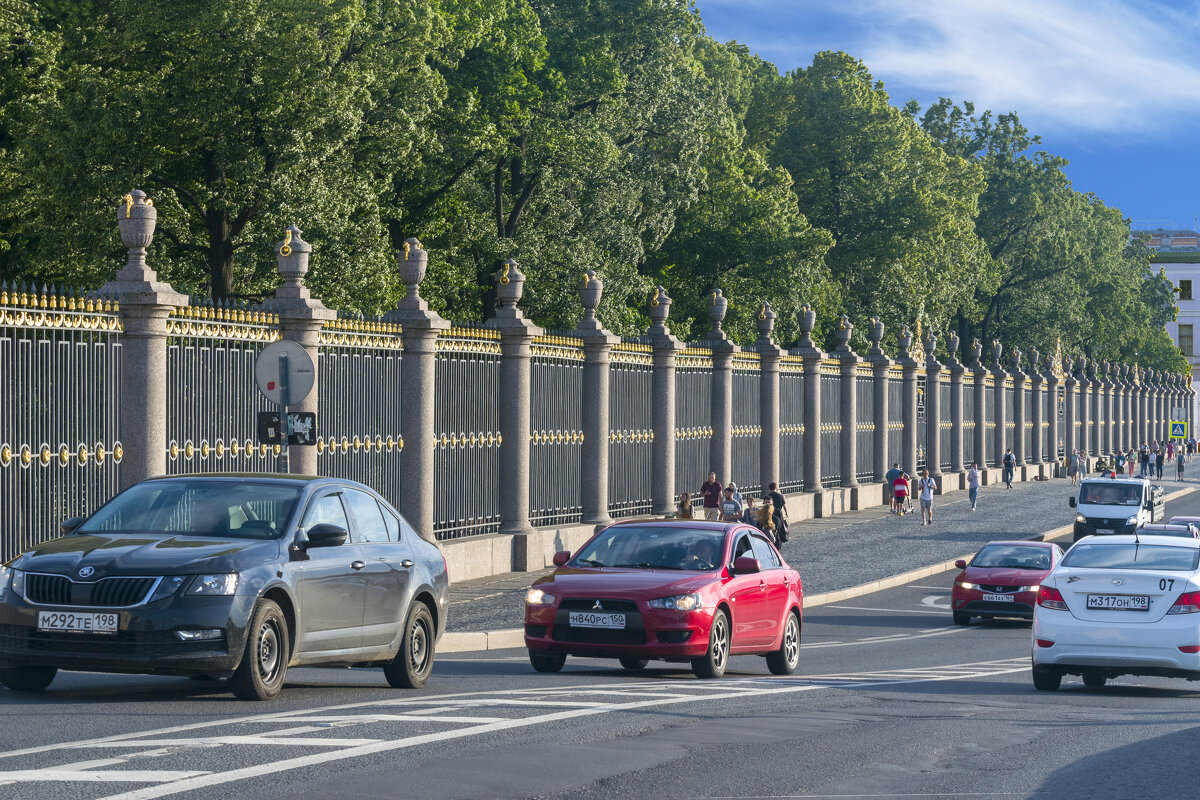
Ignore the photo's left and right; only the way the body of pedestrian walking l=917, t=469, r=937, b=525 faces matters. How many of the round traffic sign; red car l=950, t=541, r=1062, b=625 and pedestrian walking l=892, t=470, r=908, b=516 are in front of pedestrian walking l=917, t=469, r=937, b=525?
2

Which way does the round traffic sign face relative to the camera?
away from the camera

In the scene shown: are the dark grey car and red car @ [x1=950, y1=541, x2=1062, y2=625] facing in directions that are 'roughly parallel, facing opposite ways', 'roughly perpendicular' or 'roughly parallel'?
roughly parallel

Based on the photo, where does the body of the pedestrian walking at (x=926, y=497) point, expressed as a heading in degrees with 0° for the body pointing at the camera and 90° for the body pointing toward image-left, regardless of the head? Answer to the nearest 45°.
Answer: approximately 0°

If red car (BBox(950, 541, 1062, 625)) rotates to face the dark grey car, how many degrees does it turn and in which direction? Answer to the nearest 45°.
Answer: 0° — it already faces it

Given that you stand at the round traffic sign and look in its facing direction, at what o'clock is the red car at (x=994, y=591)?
The red car is roughly at 2 o'clock from the round traffic sign.

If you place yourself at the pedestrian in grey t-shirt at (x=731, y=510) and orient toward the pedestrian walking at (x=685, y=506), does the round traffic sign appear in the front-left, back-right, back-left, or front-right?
front-left

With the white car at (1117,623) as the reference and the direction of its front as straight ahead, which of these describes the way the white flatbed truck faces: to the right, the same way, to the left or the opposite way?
the opposite way

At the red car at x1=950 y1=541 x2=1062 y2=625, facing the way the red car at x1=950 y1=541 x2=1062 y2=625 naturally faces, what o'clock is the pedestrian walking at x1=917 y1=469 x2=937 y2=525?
The pedestrian walking is roughly at 6 o'clock from the red car.

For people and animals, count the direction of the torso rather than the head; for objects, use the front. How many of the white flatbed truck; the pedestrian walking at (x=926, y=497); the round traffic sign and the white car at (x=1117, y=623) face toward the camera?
2

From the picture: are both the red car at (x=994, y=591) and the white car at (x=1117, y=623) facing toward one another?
yes

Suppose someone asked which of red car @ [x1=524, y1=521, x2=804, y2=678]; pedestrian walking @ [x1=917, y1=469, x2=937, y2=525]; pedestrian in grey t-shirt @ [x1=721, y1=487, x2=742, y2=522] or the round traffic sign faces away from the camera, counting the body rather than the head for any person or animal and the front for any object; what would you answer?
the round traffic sign

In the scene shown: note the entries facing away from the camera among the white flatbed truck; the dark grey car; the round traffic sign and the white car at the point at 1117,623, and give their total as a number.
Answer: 2

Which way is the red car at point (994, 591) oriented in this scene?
toward the camera

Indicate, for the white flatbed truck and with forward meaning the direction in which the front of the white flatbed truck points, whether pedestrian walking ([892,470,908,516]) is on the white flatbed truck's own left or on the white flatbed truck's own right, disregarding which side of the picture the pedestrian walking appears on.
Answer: on the white flatbed truck's own right

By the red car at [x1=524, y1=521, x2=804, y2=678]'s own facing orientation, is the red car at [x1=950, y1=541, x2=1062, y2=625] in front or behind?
behind

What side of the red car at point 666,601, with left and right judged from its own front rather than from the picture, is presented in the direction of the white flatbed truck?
back

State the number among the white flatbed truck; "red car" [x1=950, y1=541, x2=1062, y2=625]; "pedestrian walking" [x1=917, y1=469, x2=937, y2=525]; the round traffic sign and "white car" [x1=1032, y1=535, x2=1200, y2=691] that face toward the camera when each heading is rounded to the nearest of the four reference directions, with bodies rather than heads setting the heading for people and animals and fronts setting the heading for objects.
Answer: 3
